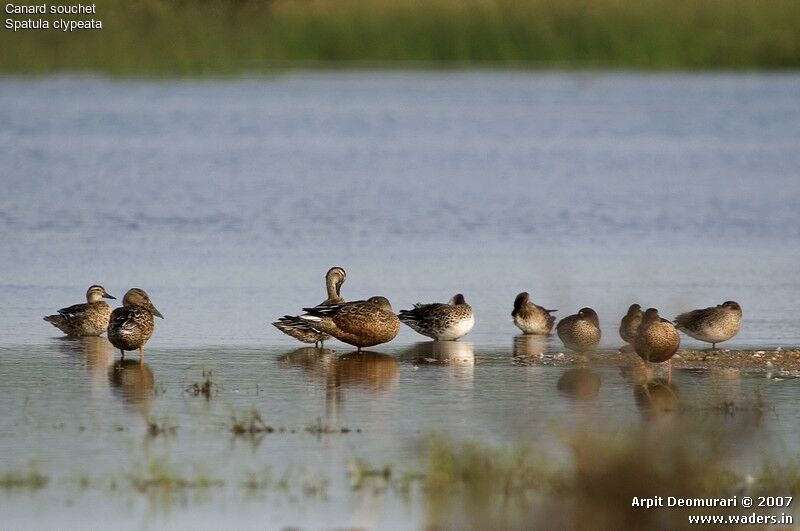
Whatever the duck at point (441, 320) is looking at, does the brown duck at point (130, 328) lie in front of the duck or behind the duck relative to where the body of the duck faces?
behind

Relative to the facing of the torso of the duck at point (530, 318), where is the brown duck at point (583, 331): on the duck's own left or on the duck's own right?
on the duck's own left

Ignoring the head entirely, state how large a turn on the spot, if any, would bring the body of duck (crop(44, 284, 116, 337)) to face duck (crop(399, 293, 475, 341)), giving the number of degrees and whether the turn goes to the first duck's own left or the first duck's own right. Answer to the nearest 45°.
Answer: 0° — it already faces it

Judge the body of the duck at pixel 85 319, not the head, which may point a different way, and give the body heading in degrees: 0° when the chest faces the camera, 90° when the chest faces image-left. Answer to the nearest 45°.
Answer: approximately 270°

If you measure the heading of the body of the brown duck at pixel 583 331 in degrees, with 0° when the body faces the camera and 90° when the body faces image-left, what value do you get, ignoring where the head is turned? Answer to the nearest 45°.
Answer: approximately 315°

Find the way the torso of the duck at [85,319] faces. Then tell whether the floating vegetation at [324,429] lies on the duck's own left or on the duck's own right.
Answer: on the duck's own right

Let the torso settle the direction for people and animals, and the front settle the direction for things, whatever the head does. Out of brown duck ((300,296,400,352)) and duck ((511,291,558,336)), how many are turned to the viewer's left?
1

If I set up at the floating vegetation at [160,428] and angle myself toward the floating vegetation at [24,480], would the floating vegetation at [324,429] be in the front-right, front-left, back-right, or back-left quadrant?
back-left

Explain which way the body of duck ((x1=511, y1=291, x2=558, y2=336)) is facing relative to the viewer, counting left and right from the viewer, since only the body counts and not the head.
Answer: facing to the left of the viewer

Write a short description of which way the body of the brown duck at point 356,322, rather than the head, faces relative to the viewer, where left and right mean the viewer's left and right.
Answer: facing to the right of the viewer

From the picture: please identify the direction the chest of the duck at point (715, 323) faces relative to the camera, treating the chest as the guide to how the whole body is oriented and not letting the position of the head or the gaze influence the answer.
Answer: to the viewer's right

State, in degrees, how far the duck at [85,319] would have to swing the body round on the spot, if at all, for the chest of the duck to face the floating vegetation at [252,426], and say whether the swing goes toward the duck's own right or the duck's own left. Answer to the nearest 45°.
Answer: approximately 90° to the duck's own right

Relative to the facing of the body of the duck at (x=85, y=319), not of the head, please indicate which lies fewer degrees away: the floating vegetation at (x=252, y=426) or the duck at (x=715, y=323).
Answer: the duck

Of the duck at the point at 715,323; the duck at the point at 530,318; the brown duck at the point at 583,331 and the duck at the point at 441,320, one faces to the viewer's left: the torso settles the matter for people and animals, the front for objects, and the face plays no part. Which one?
the duck at the point at 530,318

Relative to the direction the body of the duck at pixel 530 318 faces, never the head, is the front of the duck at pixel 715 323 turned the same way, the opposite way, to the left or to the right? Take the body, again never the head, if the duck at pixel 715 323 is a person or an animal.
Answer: the opposite way

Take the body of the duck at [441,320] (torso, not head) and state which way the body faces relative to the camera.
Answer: to the viewer's right
